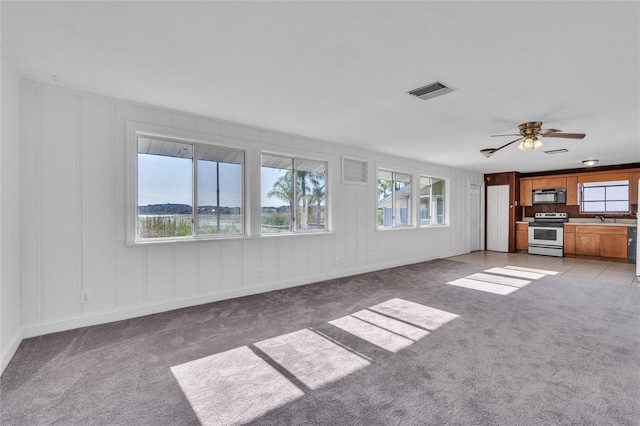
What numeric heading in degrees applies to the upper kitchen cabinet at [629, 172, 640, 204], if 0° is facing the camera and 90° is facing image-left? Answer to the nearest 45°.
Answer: approximately 0°

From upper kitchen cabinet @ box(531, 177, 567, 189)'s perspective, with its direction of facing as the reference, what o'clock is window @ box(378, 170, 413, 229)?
The window is roughly at 1 o'clock from the upper kitchen cabinet.

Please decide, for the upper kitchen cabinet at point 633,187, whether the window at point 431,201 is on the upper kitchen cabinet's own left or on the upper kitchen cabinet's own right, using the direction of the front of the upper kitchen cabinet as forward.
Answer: on the upper kitchen cabinet's own right

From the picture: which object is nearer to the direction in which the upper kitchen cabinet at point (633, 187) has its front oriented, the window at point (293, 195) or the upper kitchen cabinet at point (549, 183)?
the window
